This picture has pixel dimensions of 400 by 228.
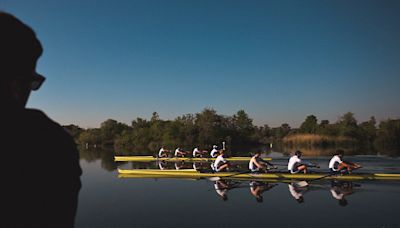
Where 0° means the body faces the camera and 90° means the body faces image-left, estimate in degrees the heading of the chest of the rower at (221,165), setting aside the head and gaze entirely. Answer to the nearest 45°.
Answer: approximately 270°

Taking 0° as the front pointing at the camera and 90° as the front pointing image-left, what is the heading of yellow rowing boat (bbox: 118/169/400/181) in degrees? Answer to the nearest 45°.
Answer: approximately 90°

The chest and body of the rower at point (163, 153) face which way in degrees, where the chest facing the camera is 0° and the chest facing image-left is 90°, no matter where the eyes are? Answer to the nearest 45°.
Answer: approximately 270°

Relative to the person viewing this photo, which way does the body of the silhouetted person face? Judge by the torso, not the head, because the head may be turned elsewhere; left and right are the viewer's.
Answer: facing away from the viewer and to the right of the viewer

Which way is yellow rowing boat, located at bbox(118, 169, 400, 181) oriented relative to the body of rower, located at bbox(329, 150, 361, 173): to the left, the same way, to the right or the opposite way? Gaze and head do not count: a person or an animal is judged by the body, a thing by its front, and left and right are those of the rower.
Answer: the opposite way

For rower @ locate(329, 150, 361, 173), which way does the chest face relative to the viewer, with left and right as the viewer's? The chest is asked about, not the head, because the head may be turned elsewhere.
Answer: facing to the right of the viewer

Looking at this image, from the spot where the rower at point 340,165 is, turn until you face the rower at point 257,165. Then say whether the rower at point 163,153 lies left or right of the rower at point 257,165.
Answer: right

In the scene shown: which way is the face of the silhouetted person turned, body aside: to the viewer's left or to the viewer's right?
to the viewer's right

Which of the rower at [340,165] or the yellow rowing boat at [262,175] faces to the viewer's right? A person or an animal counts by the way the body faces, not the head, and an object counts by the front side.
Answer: the rower

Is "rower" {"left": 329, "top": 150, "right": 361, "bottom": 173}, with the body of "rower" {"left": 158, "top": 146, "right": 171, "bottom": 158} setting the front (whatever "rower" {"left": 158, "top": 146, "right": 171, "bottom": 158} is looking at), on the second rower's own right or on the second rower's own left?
on the second rower's own right

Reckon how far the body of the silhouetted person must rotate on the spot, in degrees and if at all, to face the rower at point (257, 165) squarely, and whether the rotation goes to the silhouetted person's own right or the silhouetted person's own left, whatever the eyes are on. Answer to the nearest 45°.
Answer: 0° — they already face them

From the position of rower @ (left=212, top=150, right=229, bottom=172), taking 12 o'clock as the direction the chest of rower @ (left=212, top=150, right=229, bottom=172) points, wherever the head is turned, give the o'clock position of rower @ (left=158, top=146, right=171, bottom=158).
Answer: rower @ (left=158, top=146, right=171, bottom=158) is roughly at 8 o'clock from rower @ (left=212, top=150, right=229, bottom=172).

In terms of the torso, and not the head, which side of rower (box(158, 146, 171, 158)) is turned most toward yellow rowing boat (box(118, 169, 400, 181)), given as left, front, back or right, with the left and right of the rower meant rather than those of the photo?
right

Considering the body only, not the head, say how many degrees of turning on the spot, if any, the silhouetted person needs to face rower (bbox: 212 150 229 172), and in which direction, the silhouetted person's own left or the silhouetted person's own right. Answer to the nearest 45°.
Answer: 0° — they already face them
